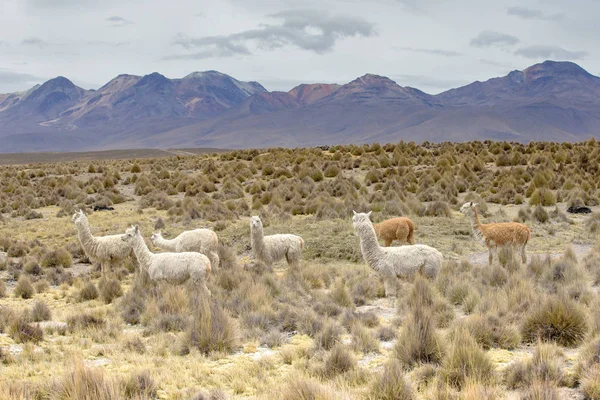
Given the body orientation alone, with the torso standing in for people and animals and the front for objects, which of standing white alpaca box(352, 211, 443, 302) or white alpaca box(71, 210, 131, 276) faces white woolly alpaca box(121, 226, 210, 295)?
the standing white alpaca

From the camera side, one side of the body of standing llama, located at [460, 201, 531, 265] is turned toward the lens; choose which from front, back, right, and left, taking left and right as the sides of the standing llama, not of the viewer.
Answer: left

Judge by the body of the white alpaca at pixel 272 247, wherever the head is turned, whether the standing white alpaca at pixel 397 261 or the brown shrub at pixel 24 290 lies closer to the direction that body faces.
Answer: the brown shrub

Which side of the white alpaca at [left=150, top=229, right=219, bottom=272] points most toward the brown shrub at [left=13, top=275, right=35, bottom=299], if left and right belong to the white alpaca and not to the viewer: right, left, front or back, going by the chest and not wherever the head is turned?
front

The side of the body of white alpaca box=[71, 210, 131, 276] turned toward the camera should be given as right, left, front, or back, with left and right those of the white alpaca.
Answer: left

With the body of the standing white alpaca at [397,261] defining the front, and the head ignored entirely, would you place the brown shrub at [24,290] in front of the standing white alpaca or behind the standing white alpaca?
in front

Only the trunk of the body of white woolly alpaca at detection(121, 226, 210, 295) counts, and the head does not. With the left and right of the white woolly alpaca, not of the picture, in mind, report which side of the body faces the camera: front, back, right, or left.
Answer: left

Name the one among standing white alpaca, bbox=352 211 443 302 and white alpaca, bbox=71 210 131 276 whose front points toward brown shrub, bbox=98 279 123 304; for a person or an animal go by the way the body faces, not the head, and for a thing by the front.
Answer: the standing white alpaca

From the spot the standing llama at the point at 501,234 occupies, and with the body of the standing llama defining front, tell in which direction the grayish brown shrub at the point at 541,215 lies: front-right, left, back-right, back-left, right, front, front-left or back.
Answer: right

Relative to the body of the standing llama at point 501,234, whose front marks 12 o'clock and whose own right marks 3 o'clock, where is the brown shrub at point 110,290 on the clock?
The brown shrub is roughly at 11 o'clock from the standing llama.

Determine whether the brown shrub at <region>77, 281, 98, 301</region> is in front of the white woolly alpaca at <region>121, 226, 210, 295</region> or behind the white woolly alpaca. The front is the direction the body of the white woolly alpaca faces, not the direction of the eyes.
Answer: in front

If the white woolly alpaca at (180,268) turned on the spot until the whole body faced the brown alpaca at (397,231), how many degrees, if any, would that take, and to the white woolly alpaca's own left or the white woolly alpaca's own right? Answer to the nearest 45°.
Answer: approximately 135° to the white woolly alpaca's own right

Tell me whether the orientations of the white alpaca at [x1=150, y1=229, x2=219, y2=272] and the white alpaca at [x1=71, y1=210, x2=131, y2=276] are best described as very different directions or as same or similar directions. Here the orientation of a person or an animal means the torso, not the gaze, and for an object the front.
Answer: same or similar directions

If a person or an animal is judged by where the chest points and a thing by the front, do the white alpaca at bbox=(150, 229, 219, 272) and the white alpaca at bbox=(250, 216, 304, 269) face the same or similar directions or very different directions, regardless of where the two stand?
same or similar directions

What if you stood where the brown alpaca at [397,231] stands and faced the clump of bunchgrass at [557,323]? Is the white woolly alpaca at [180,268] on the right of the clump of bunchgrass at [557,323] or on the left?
right

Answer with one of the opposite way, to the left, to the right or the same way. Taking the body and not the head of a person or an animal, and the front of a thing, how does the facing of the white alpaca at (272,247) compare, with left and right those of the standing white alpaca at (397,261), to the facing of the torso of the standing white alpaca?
the same way

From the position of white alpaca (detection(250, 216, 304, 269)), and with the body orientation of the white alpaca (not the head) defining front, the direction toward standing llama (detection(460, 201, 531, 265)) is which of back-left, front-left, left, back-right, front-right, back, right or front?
back

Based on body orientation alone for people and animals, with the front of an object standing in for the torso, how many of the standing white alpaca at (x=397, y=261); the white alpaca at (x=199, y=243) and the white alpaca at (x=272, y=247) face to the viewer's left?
3

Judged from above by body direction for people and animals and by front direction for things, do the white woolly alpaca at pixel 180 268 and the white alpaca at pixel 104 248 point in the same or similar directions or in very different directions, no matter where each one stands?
same or similar directions

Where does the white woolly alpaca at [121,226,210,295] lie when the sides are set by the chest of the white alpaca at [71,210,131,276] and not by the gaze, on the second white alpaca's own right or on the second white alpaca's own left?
on the second white alpaca's own left

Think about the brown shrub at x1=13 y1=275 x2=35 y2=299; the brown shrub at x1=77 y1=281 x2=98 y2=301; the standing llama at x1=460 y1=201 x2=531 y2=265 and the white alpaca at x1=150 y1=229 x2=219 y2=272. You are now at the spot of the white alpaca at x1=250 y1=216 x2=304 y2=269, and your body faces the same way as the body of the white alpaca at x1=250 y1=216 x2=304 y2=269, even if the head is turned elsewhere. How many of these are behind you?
1

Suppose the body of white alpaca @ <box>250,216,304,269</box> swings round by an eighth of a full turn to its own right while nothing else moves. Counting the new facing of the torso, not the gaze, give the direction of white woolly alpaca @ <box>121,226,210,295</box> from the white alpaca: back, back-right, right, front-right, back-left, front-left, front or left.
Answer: left

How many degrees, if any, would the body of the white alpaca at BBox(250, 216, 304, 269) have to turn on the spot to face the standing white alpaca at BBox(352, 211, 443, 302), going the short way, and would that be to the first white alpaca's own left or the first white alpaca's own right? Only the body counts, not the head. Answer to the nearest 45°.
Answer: approximately 135° to the first white alpaca's own left
